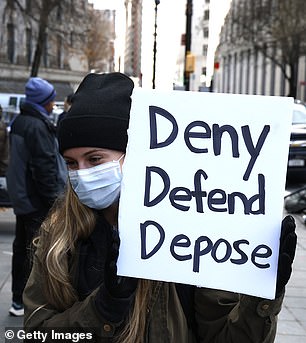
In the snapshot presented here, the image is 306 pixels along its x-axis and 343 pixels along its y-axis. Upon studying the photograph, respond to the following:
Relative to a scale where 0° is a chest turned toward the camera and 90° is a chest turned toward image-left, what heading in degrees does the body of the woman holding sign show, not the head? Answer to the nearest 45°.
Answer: approximately 0°

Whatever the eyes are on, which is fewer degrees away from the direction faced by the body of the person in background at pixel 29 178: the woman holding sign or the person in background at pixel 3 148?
the person in background

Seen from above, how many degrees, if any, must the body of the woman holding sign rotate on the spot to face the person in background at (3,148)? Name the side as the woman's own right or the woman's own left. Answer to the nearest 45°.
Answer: approximately 180°

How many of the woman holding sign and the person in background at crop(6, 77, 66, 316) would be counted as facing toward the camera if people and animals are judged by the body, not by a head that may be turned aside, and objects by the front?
1
